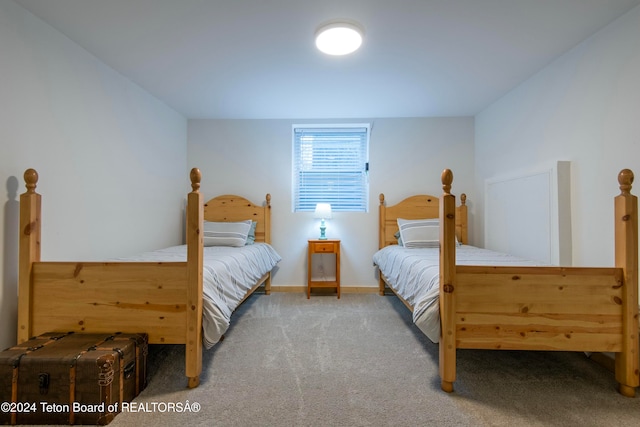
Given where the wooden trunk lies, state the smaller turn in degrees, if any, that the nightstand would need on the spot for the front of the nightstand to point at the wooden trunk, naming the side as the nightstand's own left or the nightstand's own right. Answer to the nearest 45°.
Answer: approximately 45° to the nightstand's own right

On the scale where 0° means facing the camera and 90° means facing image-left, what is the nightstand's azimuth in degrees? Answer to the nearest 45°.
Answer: approximately 0°

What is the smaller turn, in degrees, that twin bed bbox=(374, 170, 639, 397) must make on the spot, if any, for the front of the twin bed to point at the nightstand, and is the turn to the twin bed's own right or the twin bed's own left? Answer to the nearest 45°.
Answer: approximately 135° to the twin bed's own right

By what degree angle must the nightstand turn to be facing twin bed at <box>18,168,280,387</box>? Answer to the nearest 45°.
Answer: approximately 45° to its right

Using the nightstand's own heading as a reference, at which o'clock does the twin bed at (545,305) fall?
The twin bed is roughly at 11 o'clock from the nightstand.

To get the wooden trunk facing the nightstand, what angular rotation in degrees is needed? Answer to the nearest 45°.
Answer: approximately 90° to its left

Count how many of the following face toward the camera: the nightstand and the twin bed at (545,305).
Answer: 2

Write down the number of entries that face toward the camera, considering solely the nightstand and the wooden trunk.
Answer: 2

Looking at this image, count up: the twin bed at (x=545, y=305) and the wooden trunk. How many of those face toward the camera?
2
